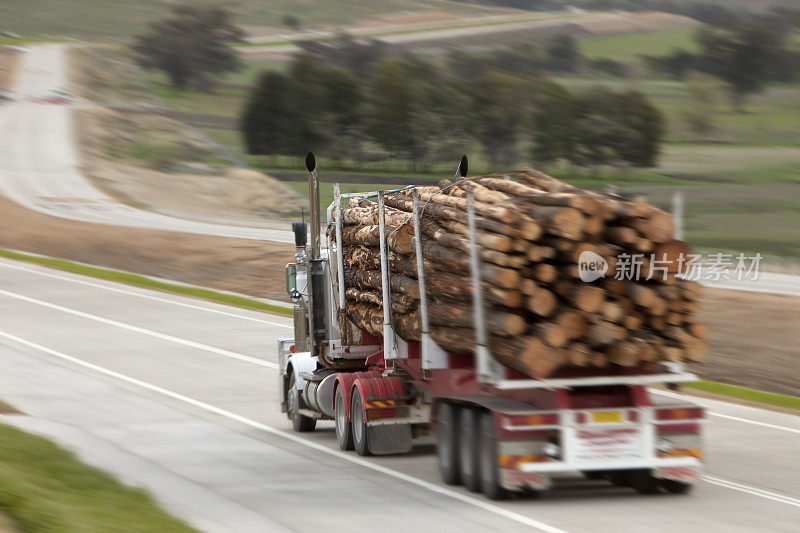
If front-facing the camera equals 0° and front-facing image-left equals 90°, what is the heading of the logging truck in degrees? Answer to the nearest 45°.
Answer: approximately 135°

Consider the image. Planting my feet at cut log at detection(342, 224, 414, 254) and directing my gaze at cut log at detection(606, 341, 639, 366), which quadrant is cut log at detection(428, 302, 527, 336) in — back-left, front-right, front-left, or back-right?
front-right
